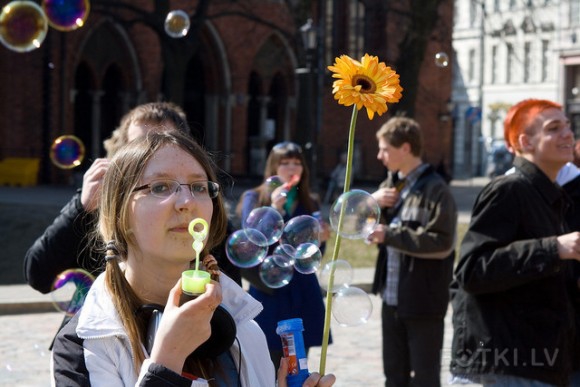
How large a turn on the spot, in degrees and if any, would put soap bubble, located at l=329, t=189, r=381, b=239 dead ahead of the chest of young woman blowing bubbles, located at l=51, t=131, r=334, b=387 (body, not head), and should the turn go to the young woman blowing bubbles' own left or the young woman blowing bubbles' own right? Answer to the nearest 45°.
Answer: approximately 90° to the young woman blowing bubbles' own left

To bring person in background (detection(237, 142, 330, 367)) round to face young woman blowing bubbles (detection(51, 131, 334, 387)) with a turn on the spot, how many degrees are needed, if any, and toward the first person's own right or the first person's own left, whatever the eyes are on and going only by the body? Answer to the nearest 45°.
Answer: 0° — they already face them
